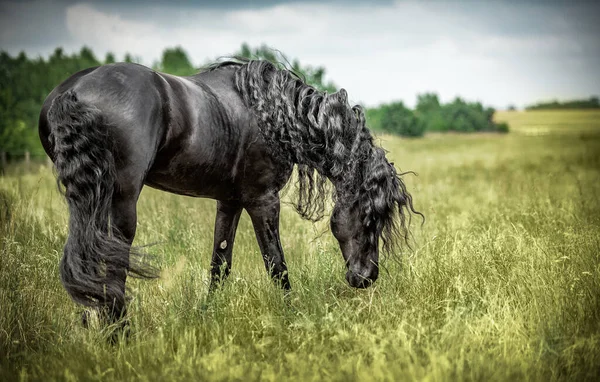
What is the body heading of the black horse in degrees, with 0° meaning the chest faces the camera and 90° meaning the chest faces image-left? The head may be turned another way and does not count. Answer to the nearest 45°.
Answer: approximately 225°
